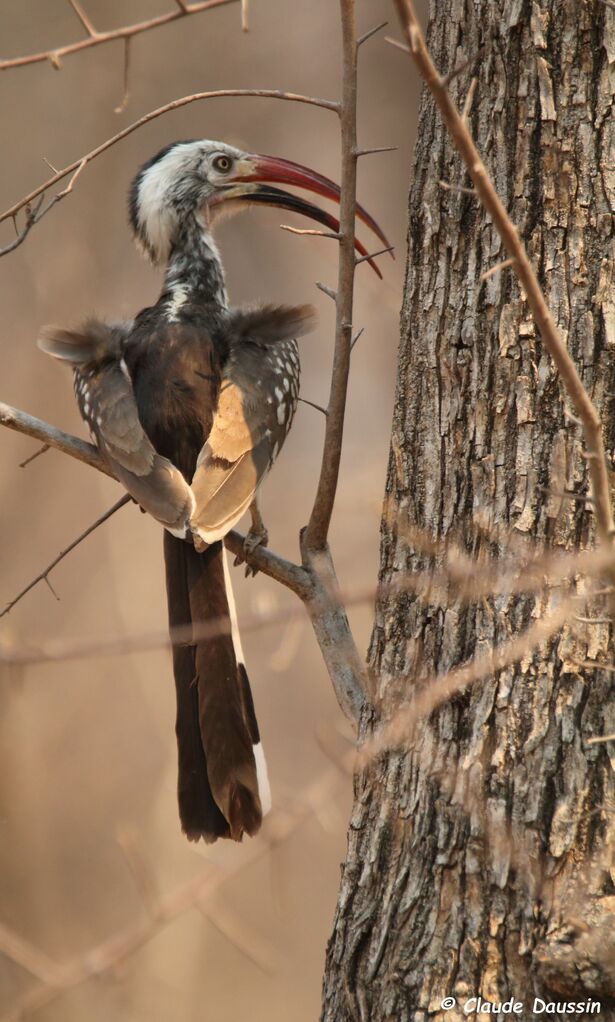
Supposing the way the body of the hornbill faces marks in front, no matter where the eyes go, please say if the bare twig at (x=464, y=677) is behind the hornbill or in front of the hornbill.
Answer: behind

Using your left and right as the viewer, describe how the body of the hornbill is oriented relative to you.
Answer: facing away from the viewer
